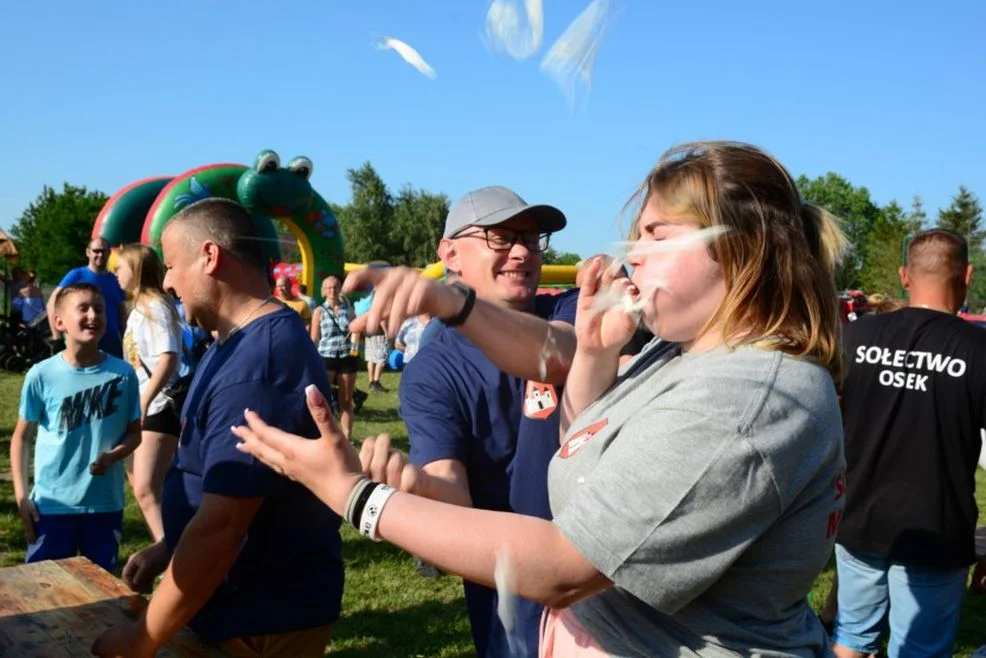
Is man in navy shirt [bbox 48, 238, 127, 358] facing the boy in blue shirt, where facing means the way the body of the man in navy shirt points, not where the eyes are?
yes

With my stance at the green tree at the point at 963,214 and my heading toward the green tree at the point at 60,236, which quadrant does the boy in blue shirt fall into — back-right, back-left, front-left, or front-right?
front-left

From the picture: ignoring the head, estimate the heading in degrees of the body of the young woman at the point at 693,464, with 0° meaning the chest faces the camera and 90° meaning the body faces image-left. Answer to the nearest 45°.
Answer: approximately 90°

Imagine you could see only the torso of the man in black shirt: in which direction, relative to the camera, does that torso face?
away from the camera

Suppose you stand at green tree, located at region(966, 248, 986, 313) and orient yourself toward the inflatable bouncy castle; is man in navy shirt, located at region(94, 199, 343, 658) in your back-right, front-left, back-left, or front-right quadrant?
front-left

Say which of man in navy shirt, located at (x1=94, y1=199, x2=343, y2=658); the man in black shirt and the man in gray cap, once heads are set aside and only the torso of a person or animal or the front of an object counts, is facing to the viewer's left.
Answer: the man in navy shirt

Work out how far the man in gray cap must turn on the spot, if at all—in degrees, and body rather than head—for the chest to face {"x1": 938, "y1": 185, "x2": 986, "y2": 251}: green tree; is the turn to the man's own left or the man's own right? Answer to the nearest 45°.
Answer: approximately 90° to the man's own left

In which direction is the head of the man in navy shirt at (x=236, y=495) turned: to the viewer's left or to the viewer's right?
to the viewer's left

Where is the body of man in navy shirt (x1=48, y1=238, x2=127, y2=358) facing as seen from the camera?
toward the camera

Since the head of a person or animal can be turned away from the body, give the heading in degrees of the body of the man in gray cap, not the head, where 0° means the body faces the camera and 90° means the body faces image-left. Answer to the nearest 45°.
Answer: approximately 315°

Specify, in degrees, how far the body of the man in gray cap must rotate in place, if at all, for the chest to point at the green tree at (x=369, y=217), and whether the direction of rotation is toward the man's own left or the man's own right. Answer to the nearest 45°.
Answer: approximately 180°

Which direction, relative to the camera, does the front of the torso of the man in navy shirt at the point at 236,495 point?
to the viewer's left

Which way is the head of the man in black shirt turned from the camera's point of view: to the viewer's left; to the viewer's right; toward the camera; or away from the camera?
away from the camera
